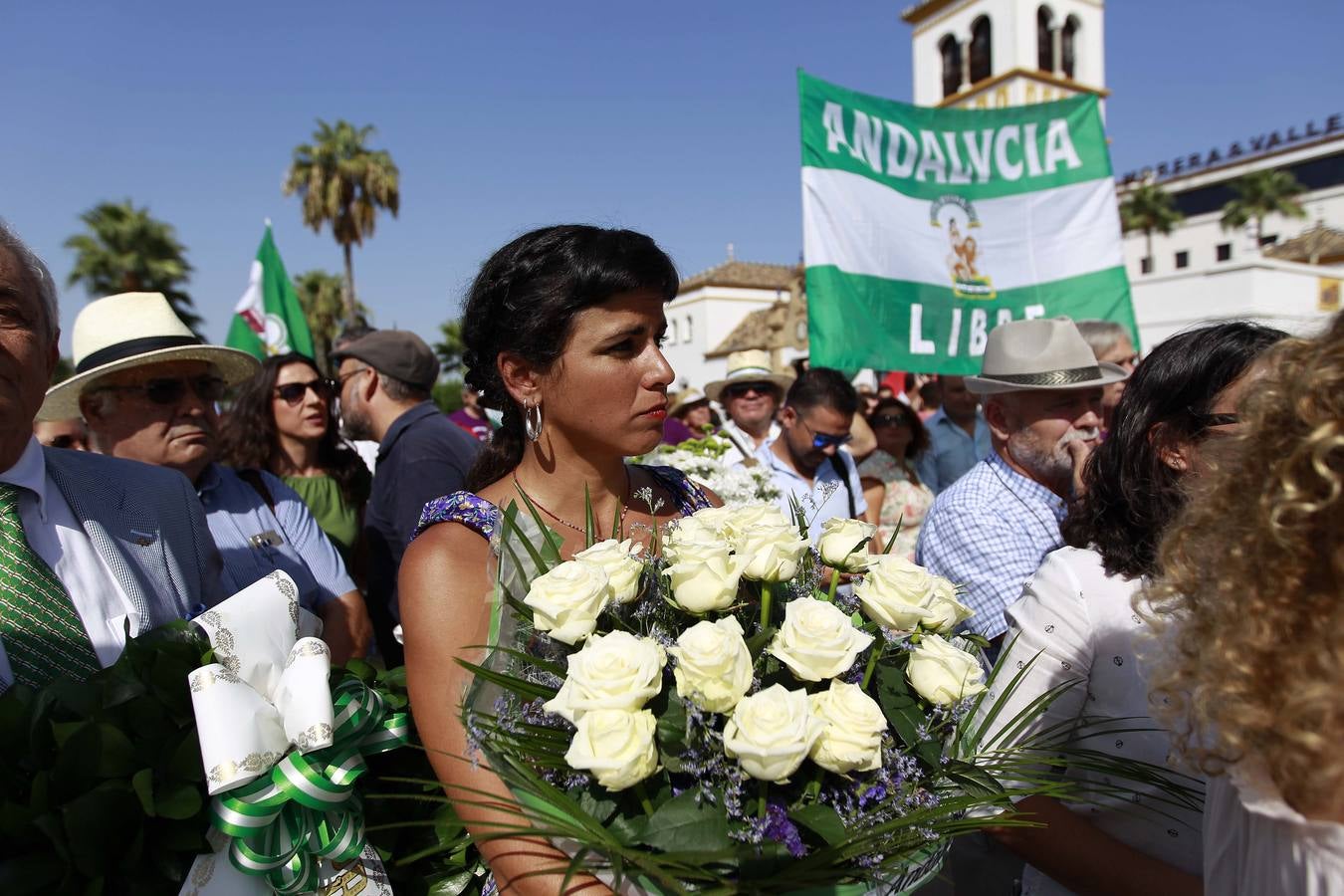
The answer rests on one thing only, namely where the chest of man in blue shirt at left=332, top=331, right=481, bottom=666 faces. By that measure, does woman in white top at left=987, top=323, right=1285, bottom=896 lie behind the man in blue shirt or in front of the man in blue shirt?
behind

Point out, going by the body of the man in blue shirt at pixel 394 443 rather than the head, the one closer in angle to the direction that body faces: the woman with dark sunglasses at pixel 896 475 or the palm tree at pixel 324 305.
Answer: the palm tree

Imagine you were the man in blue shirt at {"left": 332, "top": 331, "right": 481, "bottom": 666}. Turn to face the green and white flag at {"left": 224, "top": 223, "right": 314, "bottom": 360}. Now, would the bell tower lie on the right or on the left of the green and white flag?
right

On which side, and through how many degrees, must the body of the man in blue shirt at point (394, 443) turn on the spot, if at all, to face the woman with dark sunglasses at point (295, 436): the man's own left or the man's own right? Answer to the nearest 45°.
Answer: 0° — they already face them

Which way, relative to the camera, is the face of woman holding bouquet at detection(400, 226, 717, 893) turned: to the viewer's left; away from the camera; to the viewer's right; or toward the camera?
to the viewer's right

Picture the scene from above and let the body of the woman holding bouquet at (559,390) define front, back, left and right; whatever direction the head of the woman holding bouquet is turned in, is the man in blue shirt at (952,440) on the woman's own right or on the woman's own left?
on the woman's own left

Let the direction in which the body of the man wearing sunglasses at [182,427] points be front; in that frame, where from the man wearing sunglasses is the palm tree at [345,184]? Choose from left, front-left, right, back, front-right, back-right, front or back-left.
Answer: back-left

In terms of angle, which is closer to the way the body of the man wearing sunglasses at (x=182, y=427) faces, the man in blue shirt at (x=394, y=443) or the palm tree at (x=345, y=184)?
the man in blue shirt

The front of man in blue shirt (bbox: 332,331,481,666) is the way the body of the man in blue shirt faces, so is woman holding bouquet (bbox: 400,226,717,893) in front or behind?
behind
